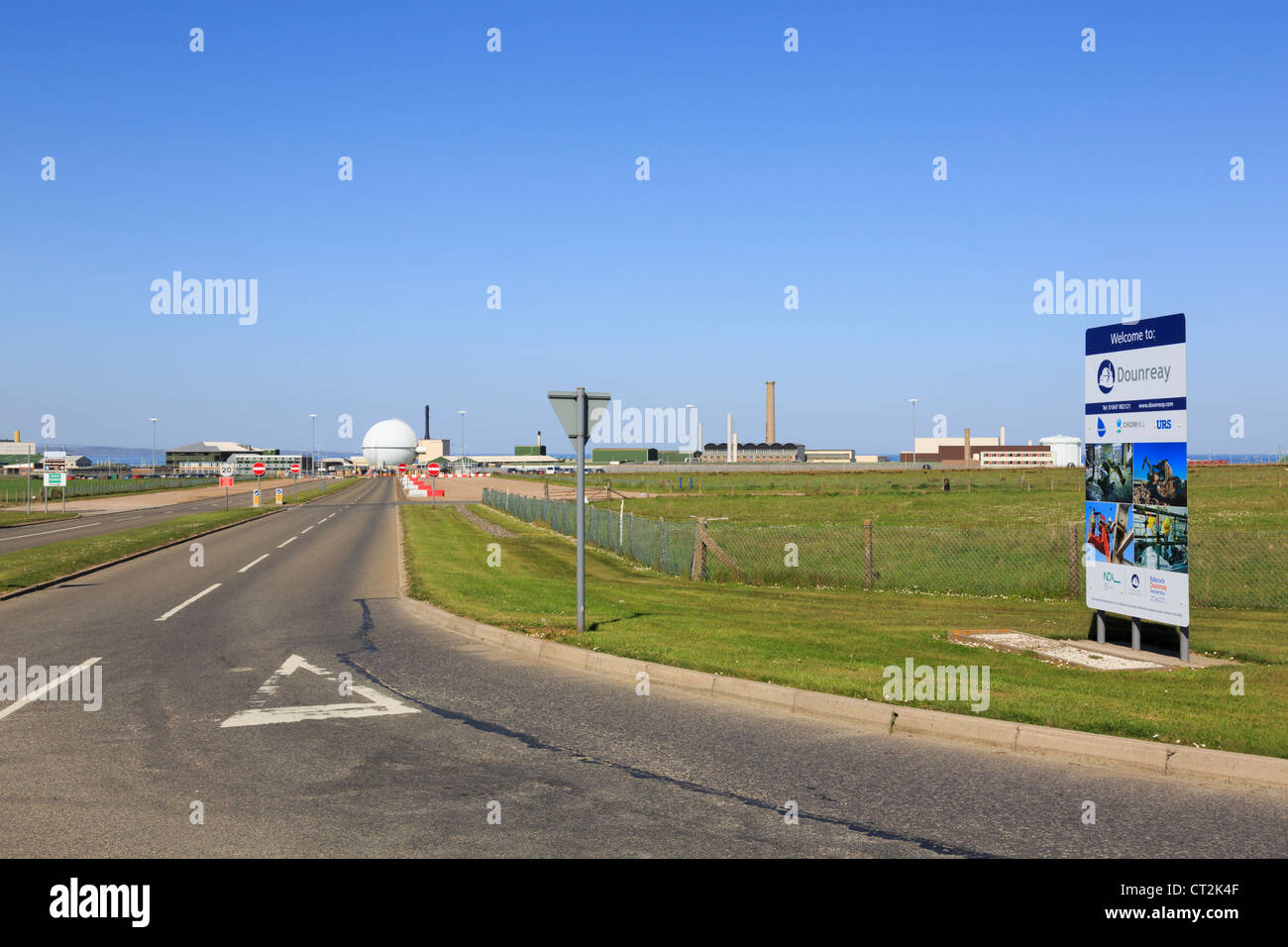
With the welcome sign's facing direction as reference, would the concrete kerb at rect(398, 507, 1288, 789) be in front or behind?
in front

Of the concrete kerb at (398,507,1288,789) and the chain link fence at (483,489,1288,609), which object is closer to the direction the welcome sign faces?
the concrete kerb

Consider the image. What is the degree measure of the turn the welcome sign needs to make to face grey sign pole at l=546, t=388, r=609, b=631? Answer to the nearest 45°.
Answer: approximately 45° to its right

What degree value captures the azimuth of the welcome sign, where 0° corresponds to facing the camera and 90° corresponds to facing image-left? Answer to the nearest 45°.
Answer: approximately 45°
